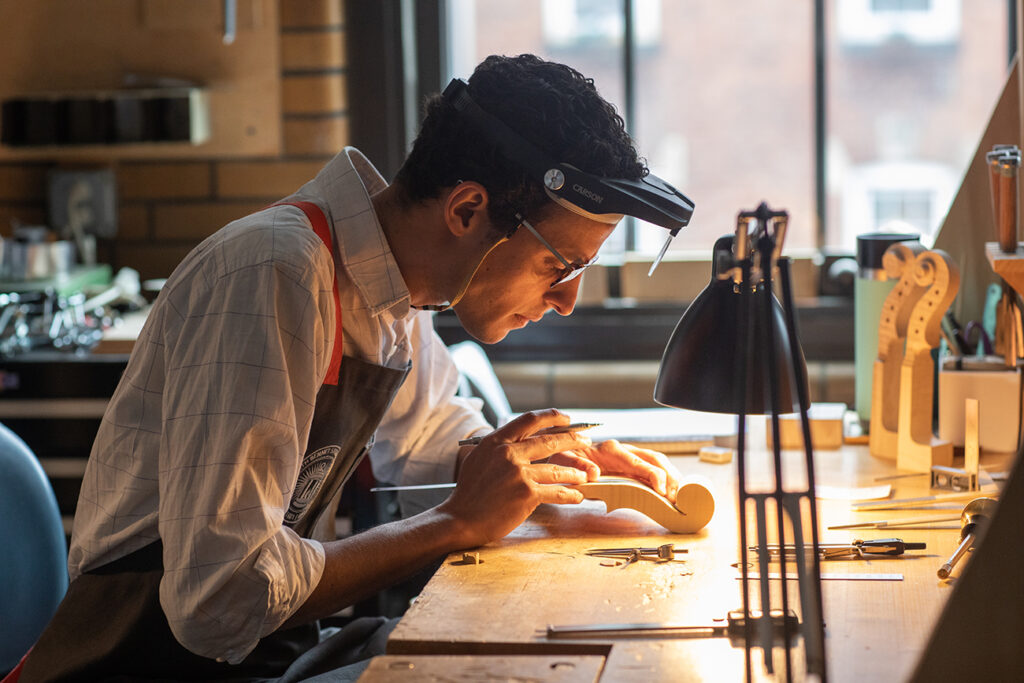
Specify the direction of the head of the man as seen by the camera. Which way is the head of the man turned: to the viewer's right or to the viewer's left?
to the viewer's right

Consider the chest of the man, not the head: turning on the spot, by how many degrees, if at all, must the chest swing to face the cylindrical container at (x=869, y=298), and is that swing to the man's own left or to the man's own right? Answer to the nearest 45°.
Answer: approximately 45° to the man's own left

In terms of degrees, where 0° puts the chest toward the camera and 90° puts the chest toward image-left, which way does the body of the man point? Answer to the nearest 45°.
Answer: approximately 270°

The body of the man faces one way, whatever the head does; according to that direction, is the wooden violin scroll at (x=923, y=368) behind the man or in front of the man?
in front

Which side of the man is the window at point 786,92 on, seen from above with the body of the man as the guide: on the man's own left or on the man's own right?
on the man's own left

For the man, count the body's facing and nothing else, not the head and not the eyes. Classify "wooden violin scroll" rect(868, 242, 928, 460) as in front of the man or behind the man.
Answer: in front
